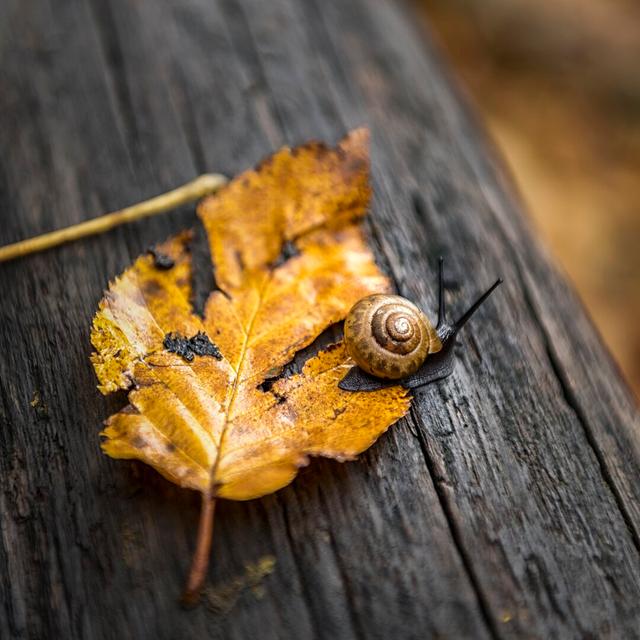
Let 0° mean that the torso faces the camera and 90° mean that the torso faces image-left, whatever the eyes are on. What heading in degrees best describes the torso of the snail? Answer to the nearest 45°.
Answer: approximately 270°
